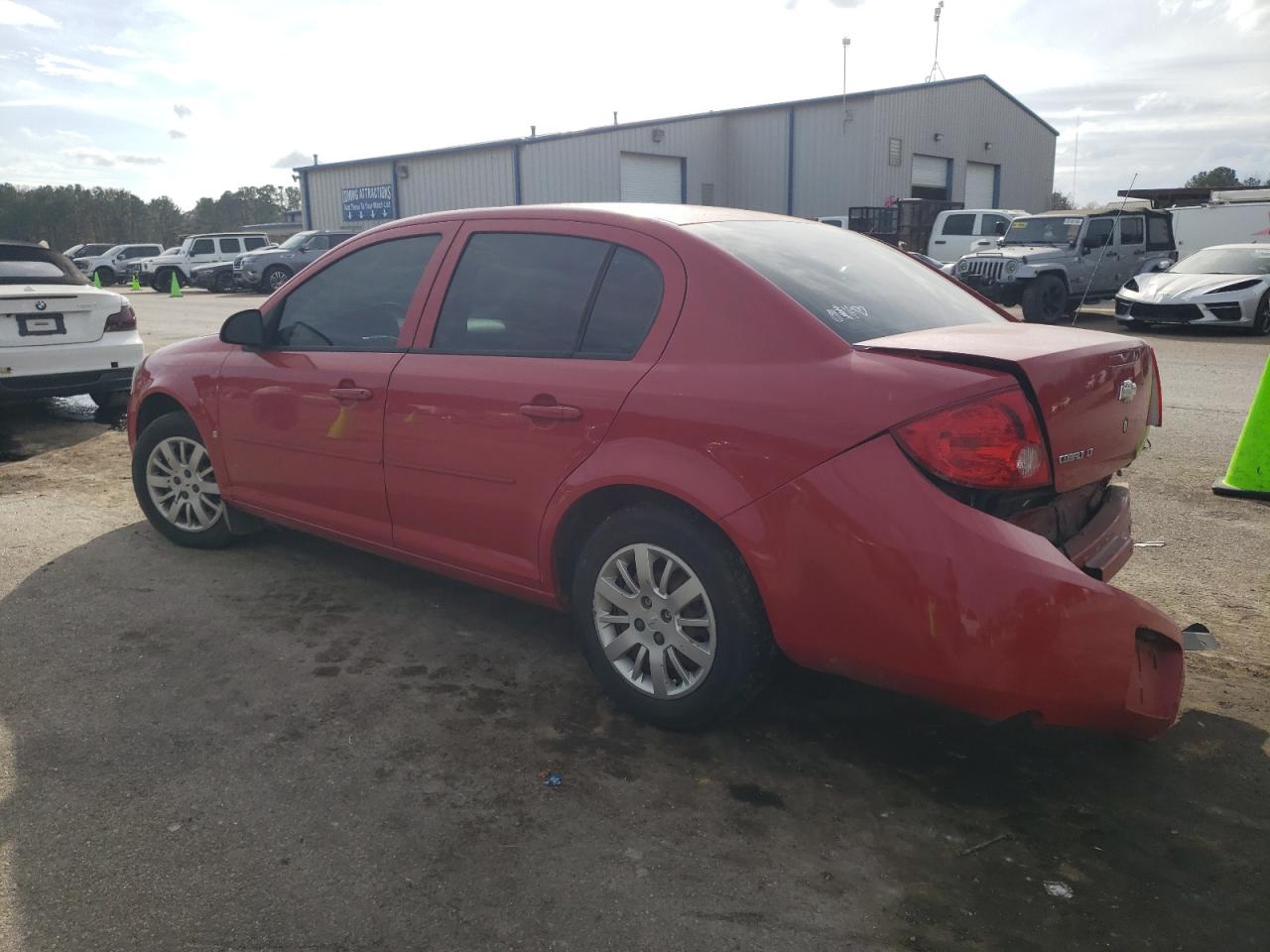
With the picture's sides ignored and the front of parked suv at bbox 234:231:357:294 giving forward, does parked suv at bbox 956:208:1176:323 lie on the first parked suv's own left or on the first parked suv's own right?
on the first parked suv's own left

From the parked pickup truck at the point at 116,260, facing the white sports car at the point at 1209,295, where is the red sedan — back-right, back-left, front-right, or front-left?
front-right

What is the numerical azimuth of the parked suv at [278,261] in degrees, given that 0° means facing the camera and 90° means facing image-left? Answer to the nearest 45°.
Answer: approximately 45°

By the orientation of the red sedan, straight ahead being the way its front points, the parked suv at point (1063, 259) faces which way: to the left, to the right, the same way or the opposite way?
to the left

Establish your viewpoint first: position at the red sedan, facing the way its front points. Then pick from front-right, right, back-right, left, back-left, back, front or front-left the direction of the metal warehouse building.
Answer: front-right

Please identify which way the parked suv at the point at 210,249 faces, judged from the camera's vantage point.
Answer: facing the viewer and to the left of the viewer

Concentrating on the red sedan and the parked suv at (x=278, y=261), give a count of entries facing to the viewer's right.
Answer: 0

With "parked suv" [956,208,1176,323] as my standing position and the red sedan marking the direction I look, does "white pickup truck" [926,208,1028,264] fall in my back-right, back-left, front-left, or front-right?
back-right

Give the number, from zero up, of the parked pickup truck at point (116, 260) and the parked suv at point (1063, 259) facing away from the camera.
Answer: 0

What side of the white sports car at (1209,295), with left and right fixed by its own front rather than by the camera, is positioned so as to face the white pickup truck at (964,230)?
right

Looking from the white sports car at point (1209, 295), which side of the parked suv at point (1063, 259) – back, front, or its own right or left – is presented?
left

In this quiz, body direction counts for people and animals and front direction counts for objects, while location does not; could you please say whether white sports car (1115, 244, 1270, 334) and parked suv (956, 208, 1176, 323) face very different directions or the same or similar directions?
same or similar directions

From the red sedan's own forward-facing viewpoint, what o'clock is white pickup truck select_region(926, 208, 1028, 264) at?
The white pickup truck is roughly at 2 o'clock from the red sedan.

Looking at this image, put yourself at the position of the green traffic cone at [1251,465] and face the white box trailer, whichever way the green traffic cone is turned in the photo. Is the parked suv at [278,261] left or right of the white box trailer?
left
